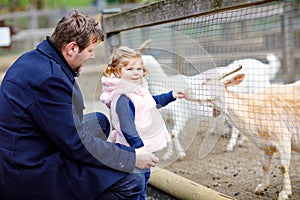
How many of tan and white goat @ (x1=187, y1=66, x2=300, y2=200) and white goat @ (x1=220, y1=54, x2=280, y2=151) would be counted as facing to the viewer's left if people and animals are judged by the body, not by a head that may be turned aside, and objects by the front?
2

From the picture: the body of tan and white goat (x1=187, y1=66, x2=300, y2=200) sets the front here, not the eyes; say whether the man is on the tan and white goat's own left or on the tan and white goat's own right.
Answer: on the tan and white goat's own left

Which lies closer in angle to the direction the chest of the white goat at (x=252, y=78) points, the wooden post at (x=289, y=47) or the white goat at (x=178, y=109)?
the white goat

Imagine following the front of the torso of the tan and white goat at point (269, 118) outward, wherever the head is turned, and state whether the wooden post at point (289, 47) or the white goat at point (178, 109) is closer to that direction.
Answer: the white goat

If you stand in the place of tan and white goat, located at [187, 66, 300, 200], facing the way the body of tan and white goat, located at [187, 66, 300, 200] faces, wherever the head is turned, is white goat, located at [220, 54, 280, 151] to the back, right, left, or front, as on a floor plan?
right

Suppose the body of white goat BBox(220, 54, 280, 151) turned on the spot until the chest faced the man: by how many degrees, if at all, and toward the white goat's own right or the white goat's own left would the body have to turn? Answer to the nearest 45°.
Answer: approximately 90° to the white goat's own left

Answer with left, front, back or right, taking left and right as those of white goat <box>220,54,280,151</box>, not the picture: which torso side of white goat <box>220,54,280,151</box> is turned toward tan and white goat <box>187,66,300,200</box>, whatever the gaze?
left

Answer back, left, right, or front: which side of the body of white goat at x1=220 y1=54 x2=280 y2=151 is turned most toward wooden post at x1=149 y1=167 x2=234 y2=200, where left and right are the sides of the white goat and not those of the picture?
left

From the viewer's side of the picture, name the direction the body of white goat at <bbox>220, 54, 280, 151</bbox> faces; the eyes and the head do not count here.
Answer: to the viewer's left

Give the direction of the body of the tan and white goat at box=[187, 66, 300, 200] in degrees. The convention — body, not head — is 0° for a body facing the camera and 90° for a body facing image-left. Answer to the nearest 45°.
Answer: approximately 90°

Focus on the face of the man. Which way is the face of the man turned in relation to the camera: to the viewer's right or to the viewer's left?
to the viewer's right
